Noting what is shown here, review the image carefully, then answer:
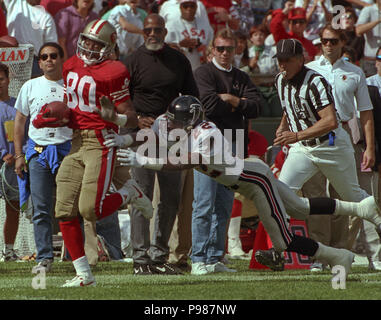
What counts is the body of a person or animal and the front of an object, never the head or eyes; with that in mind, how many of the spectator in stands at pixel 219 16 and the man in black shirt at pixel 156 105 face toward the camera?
2

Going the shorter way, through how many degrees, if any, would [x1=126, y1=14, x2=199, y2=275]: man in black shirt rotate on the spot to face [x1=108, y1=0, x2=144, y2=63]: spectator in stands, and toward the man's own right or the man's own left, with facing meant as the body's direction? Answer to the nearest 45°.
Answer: approximately 180°

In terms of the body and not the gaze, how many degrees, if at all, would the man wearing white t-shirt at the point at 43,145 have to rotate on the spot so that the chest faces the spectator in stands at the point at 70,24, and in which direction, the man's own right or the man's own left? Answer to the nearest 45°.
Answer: approximately 180°

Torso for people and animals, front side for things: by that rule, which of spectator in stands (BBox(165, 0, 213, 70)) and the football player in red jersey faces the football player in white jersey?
the spectator in stands

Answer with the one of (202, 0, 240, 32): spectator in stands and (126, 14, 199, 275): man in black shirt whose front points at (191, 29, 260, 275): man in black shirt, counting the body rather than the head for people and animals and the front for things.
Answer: the spectator in stands

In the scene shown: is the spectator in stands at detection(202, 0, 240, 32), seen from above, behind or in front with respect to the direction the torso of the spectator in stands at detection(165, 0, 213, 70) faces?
behind

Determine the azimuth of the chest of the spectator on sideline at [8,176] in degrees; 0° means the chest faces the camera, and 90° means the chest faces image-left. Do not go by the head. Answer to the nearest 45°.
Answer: approximately 0°

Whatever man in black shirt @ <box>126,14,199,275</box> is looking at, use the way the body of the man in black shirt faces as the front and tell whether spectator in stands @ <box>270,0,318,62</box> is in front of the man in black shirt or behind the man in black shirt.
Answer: behind

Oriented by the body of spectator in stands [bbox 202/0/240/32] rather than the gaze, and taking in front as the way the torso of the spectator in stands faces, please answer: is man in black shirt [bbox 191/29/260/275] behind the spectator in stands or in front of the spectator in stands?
in front

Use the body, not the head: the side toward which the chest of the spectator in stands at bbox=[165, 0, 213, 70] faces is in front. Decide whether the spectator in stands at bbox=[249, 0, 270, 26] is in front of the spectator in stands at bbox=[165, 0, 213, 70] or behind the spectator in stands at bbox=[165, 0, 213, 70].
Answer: behind

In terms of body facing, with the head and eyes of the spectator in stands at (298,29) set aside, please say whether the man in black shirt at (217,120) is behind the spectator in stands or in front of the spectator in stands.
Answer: in front
